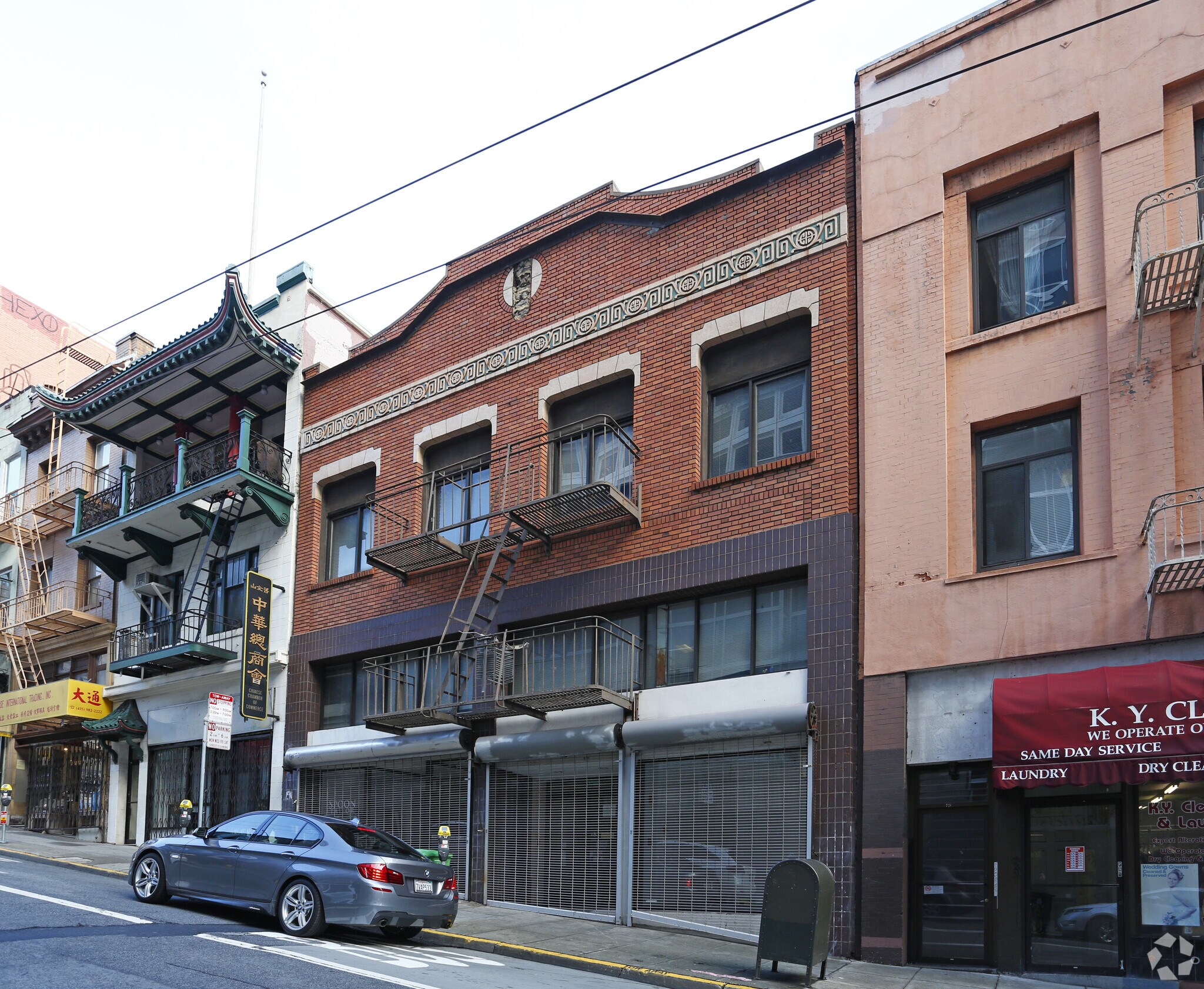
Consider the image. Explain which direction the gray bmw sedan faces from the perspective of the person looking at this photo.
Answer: facing away from the viewer and to the left of the viewer

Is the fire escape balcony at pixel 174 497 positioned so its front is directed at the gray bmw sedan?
no

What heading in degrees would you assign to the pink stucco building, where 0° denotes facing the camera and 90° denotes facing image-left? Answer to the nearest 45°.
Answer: approximately 45°

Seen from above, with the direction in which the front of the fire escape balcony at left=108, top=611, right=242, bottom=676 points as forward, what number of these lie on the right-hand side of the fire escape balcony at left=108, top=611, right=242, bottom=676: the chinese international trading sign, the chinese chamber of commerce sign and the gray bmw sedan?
1

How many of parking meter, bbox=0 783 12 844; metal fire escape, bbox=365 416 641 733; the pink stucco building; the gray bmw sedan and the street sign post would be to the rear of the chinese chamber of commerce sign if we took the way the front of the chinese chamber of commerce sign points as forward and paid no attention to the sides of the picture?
1

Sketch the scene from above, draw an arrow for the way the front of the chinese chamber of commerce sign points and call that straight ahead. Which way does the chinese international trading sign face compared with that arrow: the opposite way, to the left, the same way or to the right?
to the right

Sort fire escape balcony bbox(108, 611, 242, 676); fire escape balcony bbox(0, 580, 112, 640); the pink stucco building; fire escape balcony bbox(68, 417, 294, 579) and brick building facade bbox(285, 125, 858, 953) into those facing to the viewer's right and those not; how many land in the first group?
0

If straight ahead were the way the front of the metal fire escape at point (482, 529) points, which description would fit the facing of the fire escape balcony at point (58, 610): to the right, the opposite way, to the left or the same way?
the same way

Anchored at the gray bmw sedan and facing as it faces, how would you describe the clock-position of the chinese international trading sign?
The chinese international trading sign is roughly at 1 o'clock from the gray bmw sedan.

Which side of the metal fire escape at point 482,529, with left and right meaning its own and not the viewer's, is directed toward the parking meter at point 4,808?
right

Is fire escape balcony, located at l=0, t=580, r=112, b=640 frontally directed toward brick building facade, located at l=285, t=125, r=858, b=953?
no

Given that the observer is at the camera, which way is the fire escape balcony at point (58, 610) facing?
facing the viewer and to the left of the viewer

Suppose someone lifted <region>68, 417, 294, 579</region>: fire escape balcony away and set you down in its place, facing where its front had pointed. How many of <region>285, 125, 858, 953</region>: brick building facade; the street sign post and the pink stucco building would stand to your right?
0

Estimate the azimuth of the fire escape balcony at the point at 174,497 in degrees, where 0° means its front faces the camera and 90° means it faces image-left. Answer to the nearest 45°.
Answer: approximately 45°
